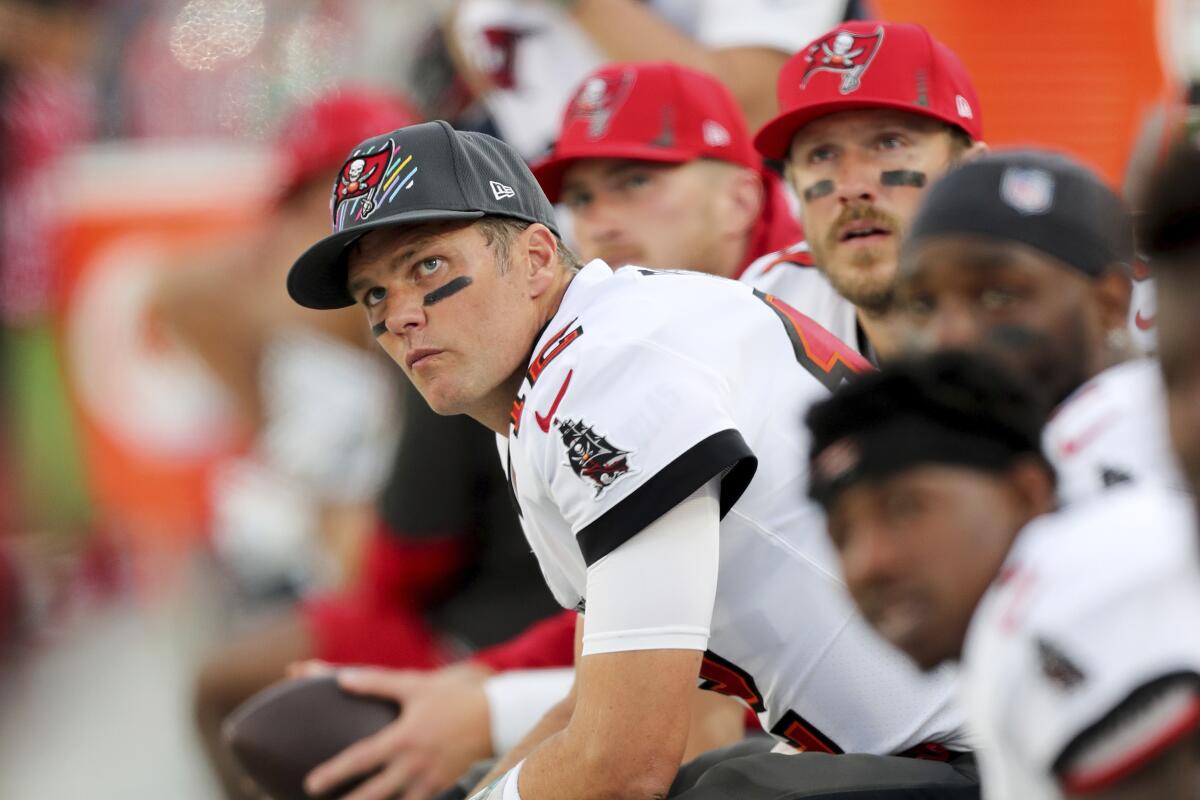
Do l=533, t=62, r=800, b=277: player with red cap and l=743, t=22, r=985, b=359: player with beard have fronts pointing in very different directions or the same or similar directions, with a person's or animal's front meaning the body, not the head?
same or similar directions

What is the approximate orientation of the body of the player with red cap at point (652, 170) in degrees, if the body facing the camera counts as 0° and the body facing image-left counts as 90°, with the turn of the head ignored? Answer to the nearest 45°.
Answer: approximately 45°

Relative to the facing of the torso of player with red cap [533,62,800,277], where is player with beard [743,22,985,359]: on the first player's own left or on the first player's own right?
on the first player's own left

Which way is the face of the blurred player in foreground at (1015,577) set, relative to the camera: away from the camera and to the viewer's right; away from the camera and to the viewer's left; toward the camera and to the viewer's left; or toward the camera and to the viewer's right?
toward the camera and to the viewer's left

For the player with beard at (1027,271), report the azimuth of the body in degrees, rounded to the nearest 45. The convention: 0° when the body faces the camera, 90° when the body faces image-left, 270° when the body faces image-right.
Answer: approximately 45°

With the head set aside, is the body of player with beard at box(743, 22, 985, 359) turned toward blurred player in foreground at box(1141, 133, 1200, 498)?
no

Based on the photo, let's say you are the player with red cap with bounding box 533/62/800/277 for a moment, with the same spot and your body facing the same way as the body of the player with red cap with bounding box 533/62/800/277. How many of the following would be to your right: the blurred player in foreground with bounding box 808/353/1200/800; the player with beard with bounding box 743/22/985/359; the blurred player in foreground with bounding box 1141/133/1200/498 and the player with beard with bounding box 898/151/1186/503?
0

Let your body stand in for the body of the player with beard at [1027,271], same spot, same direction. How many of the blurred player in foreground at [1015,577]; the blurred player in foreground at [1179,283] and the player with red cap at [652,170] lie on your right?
1

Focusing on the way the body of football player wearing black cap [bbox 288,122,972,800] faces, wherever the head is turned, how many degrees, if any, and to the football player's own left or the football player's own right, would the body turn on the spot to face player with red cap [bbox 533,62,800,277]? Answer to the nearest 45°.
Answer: approximately 90° to the football player's own right

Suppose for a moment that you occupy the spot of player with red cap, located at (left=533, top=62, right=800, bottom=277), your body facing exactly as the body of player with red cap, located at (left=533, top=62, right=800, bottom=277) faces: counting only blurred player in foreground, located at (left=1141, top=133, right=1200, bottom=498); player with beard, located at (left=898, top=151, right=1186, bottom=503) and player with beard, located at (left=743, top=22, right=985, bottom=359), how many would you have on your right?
0

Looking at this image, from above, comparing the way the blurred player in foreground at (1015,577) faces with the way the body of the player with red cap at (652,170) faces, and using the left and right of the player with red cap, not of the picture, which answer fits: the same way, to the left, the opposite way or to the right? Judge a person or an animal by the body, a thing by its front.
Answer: the same way

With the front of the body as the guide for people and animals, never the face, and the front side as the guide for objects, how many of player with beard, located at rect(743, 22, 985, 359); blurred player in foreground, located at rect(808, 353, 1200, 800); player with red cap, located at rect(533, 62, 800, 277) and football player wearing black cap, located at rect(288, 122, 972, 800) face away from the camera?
0

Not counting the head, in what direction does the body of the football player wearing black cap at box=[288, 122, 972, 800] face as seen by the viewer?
to the viewer's left

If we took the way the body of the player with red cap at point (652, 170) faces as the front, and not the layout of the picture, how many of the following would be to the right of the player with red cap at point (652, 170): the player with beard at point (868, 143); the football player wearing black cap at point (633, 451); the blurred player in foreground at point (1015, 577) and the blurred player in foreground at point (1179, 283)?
0

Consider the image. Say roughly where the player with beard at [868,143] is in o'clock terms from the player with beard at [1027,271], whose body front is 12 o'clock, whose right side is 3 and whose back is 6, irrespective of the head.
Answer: the player with beard at [868,143] is roughly at 4 o'clock from the player with beard at [1027,271].

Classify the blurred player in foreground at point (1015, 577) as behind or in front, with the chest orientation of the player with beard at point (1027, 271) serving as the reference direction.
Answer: in front

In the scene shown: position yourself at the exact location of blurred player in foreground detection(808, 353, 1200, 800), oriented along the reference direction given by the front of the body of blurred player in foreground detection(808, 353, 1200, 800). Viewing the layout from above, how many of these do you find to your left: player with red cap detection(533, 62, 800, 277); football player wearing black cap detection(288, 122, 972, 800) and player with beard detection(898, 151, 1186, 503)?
0

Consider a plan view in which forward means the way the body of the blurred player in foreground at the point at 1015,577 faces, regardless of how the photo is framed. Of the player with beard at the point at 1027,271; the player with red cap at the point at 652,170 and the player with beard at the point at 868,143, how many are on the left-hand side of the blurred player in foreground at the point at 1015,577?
0

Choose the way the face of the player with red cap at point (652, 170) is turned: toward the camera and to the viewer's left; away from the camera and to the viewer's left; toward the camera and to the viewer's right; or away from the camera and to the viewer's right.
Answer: toward the camera and to the viewer's left
